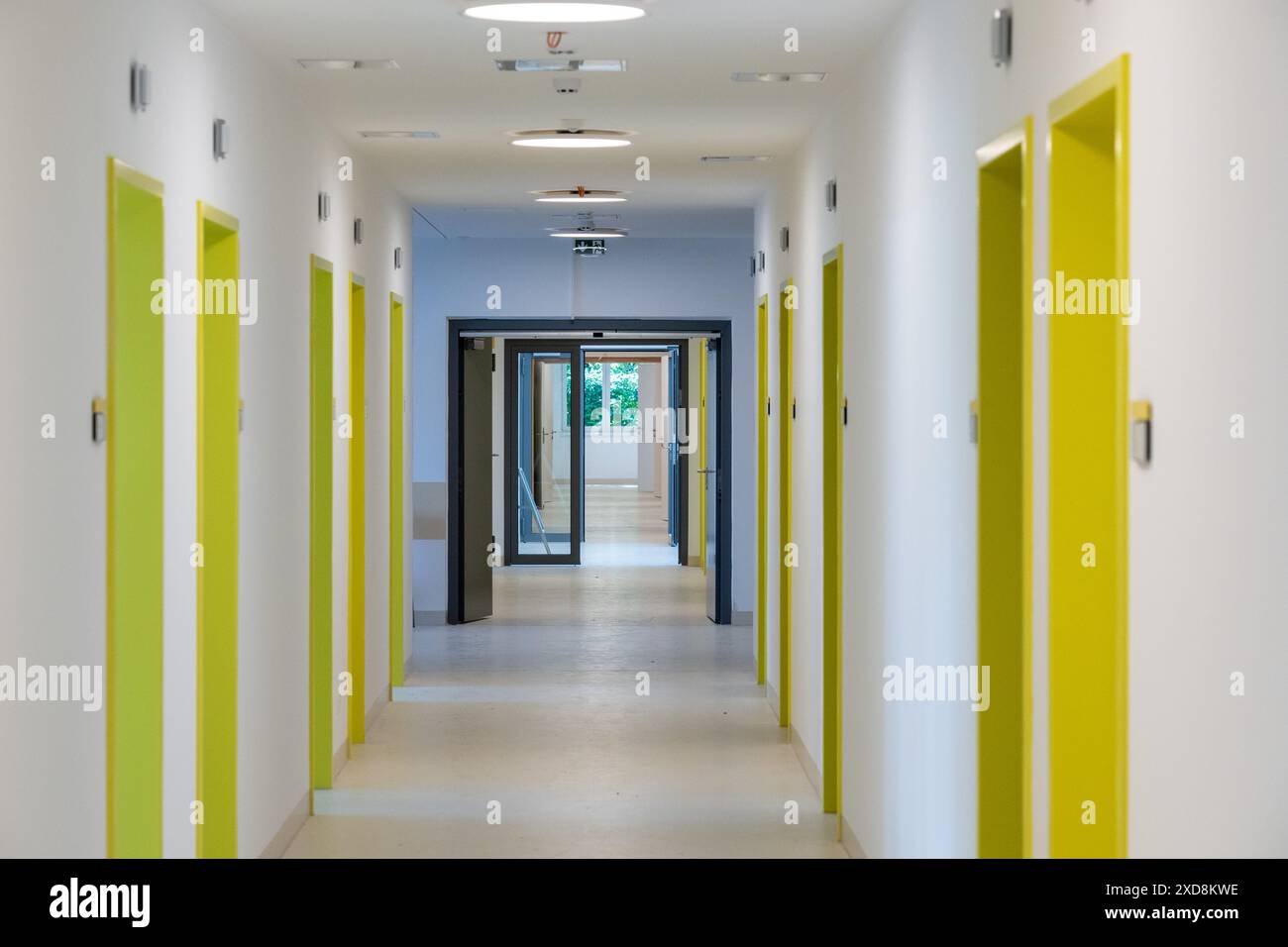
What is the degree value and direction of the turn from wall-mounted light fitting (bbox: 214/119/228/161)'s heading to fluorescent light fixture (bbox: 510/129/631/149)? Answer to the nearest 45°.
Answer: approximately 45° to its left

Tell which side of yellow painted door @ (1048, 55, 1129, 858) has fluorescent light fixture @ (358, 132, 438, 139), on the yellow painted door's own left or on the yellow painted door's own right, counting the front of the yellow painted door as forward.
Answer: on the yellow painted door's own right

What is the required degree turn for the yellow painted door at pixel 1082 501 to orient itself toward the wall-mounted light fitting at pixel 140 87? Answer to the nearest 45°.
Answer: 0° — it already faces it

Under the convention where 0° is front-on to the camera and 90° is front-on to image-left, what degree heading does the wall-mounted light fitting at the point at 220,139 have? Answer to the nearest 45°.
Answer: approximately 270°

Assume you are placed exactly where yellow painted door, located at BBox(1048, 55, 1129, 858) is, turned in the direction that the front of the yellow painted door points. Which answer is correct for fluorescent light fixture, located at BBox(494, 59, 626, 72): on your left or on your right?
on your right

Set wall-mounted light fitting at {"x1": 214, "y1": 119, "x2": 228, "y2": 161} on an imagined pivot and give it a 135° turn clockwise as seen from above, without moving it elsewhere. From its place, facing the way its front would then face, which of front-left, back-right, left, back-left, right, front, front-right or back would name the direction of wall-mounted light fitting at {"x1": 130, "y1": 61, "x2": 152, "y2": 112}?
front-left

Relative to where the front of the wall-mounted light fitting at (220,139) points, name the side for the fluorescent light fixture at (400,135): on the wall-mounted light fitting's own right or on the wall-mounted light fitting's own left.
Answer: on the wall-mounted light fitting's own left

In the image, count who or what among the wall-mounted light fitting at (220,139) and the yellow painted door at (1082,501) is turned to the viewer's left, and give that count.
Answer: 1

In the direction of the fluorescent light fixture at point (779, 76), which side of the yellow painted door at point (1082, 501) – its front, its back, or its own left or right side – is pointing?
right

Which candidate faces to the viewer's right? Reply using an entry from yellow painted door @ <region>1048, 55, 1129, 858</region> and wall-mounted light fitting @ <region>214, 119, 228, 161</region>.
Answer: the wall-mounted light fitting

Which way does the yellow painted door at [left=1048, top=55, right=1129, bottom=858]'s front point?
to the viewer's left

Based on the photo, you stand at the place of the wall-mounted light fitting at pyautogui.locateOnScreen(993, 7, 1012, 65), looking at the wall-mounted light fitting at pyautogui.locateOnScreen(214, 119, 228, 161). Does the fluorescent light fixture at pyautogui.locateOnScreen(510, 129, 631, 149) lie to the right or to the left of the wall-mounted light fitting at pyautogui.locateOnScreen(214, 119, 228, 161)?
right
